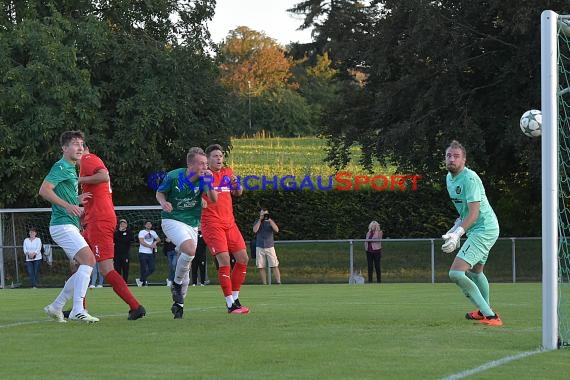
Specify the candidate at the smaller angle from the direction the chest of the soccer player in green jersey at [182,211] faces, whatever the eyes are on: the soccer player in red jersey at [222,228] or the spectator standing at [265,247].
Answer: the soccer player in red jersey

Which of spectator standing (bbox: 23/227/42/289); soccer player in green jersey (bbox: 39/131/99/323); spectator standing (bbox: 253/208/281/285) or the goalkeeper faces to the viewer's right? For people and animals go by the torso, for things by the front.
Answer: the soccer player in green jersey

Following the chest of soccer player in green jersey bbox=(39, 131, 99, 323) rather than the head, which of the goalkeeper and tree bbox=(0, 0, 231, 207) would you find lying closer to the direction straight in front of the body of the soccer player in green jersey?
the goalkeeper

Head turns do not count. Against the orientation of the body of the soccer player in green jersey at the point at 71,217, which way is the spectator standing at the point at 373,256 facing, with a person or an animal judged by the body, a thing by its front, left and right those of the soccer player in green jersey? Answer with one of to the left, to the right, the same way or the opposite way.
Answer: to the right

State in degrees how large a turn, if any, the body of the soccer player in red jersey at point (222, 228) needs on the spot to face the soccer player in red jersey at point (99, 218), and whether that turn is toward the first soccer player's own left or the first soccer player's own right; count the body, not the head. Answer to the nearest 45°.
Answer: approximately 90° to the first soccer player's own right

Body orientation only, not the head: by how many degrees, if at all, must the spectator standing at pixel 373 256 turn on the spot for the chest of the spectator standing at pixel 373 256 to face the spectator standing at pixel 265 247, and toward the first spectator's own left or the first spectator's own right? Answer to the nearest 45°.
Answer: approximately 90° to the first spectator's own right

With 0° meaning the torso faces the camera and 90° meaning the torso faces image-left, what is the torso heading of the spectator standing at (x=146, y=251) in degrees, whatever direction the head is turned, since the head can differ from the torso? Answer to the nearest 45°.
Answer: approximately 0°

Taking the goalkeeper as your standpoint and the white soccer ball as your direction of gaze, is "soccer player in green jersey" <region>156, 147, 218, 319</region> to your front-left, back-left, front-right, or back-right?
back-left

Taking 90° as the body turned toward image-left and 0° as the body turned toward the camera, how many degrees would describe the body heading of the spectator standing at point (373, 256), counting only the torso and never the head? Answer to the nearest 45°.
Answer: approximately 0°

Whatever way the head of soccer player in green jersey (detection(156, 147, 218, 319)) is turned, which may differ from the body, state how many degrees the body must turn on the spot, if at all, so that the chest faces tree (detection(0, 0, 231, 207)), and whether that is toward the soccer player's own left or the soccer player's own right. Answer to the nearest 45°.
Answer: approximately 135° to the soccer player's own left

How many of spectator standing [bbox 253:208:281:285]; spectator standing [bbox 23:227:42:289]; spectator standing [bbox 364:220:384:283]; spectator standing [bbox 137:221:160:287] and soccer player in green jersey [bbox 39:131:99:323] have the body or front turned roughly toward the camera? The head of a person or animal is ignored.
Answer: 4

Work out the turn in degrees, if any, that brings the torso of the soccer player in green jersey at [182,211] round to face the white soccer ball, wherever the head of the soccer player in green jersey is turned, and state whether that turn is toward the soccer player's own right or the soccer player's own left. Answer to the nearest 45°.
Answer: approximately 45° to the soccer player's own left

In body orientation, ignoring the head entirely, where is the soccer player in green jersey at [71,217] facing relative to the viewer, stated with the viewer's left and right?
facing to the right of the viewer

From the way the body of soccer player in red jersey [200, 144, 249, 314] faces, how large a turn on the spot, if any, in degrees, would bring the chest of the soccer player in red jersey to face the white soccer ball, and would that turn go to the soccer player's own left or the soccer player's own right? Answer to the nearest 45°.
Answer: approximately 45° to the soccer player's own left
